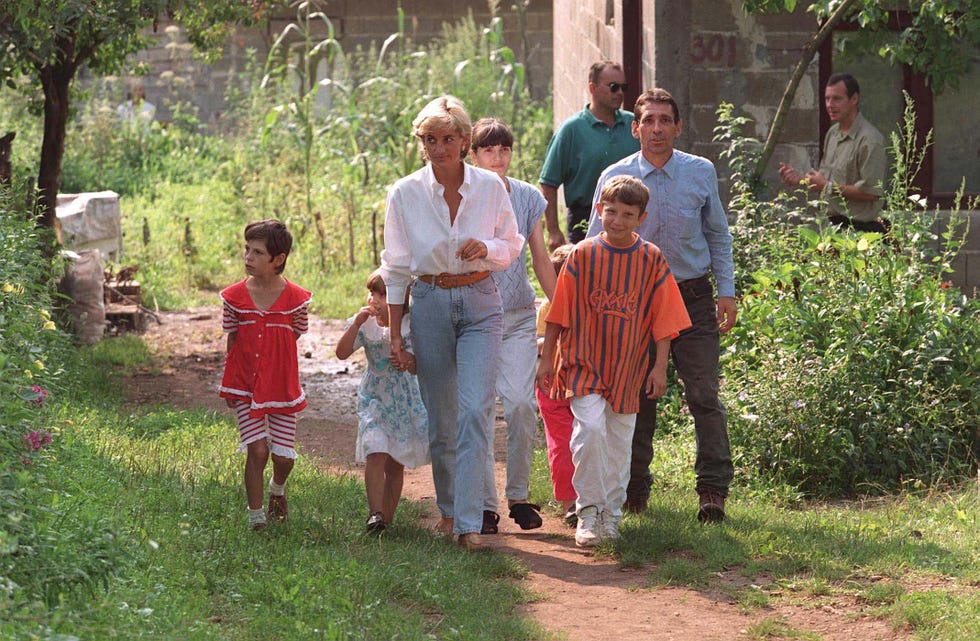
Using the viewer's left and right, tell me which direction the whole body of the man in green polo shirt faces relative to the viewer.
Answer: facing the viewer and to the right of the viewer

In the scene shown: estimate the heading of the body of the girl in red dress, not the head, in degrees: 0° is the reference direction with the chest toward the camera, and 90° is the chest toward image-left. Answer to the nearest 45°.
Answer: approximately 0°

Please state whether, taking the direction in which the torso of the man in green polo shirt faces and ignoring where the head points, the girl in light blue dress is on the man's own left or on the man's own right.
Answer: on the man's own right

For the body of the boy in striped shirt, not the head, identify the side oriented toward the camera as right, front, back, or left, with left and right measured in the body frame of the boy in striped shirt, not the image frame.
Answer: front

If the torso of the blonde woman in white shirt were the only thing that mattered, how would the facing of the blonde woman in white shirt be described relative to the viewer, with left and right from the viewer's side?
facing the viewer

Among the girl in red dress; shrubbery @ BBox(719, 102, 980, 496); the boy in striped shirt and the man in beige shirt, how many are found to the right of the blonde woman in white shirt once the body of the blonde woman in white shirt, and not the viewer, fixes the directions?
1

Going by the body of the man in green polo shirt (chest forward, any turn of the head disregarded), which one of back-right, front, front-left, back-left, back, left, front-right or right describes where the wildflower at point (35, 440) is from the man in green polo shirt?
right

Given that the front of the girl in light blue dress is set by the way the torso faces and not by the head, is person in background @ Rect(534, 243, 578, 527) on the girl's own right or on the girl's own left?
on the girl's own left

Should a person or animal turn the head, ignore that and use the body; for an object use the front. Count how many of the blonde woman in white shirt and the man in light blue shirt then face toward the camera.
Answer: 2

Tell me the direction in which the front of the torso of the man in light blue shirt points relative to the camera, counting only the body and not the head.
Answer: toward the camera
